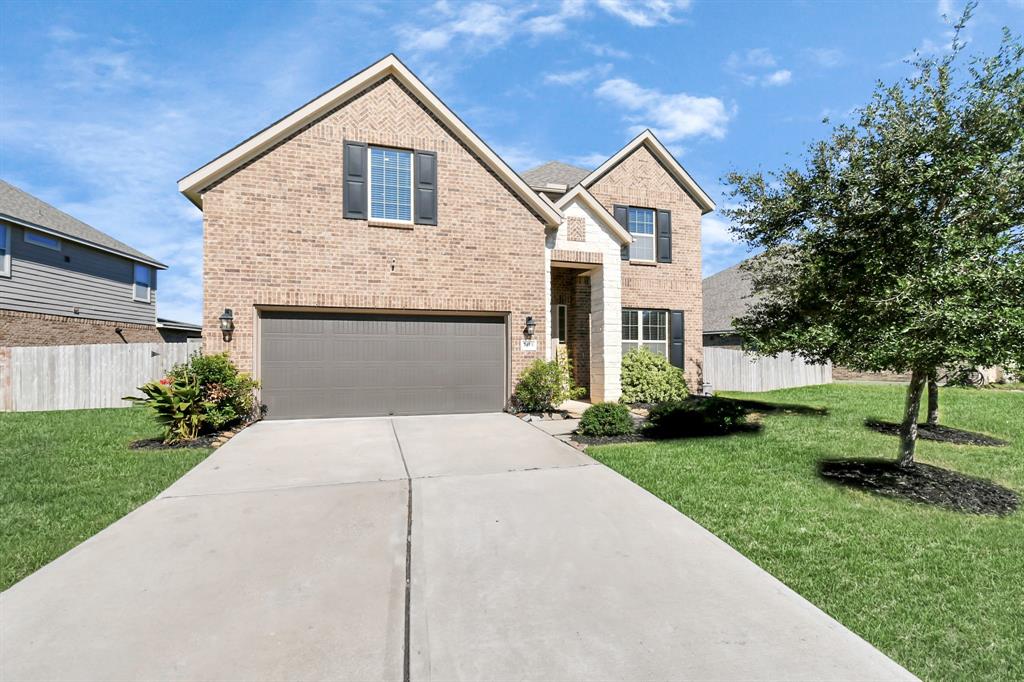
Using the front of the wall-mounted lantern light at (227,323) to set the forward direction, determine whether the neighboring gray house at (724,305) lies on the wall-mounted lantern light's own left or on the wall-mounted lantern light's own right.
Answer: on the wall-mounted lantern light's own left

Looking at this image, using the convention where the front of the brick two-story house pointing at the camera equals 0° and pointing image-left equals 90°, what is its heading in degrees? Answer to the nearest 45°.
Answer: approximately 0°

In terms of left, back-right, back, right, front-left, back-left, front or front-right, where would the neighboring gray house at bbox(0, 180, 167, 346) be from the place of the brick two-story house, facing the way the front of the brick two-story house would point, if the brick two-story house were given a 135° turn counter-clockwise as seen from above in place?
left

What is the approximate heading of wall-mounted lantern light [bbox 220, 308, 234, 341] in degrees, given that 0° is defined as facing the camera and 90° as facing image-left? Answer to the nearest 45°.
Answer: approximately 0°

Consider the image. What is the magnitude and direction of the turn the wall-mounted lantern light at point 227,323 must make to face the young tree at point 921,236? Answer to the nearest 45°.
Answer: approximately 45° to its left

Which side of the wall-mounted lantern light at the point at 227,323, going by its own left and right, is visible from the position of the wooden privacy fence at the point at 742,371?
left

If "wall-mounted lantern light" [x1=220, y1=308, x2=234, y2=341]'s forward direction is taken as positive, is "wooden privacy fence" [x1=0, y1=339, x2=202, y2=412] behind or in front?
behind

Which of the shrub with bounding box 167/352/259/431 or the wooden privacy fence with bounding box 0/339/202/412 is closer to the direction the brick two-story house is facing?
the shrub

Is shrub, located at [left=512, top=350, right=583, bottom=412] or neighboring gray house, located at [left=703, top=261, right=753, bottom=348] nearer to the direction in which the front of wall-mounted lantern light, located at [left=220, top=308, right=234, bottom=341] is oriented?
the shrub

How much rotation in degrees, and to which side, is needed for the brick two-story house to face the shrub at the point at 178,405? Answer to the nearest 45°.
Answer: approximately 45° to its right
